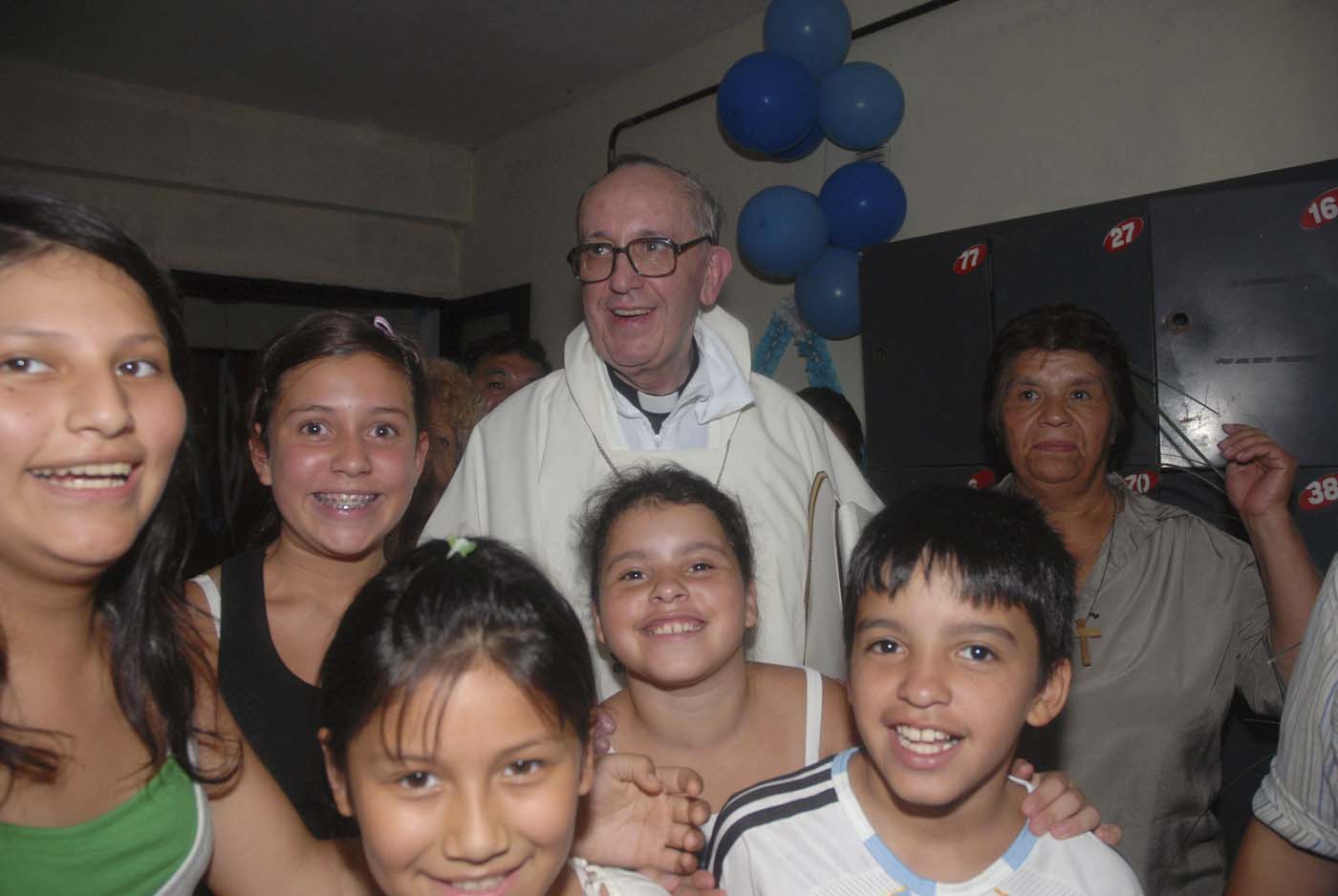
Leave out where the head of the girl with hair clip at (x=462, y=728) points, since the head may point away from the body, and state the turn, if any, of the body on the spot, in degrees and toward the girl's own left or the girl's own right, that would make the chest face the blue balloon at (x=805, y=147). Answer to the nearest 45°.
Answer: approximately 135° to the girl's own left

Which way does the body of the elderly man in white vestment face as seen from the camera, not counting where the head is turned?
toward the camera

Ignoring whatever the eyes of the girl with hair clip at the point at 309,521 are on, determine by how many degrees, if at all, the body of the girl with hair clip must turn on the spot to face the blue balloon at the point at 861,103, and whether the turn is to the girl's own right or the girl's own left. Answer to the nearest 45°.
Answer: approximately 135° to the girl's own left

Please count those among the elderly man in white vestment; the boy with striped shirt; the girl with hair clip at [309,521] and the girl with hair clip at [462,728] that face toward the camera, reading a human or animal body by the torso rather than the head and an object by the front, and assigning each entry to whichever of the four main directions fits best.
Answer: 4

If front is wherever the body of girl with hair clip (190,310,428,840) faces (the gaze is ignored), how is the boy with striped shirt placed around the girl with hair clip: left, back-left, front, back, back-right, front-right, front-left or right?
front-left

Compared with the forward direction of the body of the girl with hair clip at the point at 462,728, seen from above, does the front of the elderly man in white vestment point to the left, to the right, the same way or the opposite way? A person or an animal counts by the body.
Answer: the same way

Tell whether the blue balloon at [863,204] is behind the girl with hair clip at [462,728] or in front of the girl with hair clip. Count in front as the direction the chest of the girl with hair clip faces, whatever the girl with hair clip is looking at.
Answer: behind

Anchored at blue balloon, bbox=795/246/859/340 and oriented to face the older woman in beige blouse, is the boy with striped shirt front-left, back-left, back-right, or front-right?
front-right

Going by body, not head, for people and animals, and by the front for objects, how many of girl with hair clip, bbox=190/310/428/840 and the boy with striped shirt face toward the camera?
2

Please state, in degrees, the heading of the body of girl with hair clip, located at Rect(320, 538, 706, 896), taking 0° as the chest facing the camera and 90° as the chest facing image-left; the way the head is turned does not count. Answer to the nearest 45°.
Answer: approximately 0°

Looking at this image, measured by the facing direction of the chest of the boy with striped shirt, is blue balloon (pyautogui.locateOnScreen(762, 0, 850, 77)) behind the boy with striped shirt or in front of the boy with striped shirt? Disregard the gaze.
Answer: behind

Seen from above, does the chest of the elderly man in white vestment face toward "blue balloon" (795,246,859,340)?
no

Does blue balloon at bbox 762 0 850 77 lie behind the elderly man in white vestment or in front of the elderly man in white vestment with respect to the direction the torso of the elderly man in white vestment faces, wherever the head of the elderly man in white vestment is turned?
behind

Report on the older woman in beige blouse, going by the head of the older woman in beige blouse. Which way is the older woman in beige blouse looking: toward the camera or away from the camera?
toward the camera

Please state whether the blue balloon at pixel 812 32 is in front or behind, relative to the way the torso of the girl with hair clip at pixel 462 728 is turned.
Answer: behind

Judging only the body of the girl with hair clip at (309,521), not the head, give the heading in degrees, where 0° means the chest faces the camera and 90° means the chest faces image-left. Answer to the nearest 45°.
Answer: approximately 0°

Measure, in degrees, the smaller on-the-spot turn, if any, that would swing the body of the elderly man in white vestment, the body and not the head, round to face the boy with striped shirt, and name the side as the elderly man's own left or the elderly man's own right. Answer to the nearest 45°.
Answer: approximately 45° to the elderly man's own left

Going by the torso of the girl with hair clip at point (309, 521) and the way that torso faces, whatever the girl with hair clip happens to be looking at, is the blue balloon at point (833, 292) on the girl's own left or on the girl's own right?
on the girl's own left

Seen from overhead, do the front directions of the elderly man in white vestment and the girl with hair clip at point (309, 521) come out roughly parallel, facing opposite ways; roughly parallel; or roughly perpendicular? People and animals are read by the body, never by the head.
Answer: roughly parallel

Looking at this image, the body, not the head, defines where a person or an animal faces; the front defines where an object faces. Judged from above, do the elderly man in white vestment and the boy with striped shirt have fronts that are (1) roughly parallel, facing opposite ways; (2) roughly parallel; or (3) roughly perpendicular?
roughly parallel

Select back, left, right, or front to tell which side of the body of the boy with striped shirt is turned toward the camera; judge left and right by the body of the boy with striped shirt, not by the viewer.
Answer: front
